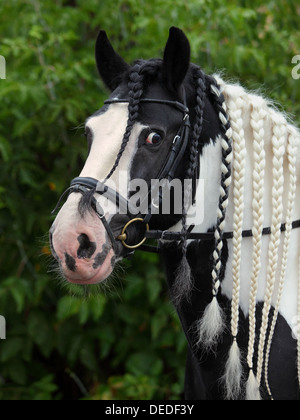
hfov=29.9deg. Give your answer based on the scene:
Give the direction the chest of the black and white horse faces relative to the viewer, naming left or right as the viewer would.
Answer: facing the viewer and to the left of the viewer
